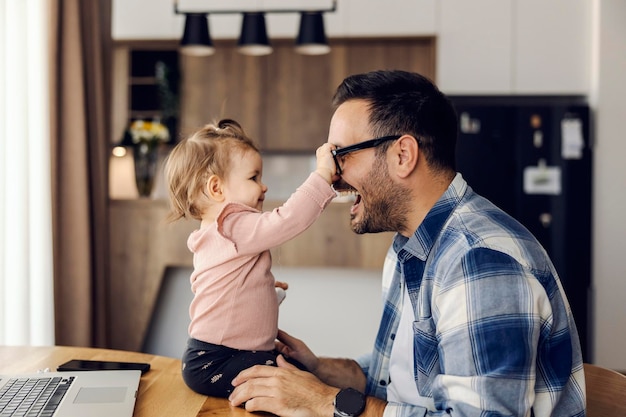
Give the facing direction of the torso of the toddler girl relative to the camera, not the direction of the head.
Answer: to the viewer's right

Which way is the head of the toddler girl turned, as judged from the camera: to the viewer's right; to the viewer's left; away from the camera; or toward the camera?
to the viewer's right

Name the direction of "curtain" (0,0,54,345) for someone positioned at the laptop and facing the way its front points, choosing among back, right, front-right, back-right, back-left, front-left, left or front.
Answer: left

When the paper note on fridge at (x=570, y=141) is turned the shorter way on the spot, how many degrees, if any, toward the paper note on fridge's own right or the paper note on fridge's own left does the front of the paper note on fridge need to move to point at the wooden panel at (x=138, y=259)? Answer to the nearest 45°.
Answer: approximately 45° to the paper note on fridge's own right

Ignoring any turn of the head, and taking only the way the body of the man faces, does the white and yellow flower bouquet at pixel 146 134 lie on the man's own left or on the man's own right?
on the man's own right

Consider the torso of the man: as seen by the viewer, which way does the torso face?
to the viewer's left

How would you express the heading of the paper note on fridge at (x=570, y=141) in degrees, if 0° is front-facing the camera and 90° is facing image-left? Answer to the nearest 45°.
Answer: approximately 0°

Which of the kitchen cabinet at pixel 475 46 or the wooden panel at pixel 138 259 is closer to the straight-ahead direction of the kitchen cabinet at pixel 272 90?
the wooden panel

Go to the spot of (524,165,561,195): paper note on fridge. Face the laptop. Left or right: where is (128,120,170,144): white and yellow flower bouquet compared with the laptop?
right

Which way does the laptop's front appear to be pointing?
to the viewer's right

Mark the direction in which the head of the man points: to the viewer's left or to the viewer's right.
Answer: to the viewer's left

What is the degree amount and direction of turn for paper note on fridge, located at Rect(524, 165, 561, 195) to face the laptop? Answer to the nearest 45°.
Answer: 0° — it already faces it
